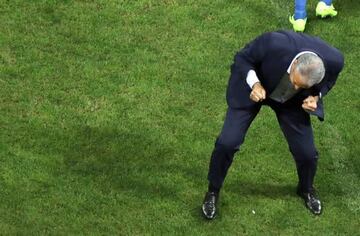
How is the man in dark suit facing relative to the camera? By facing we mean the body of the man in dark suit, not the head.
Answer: toward the camera
